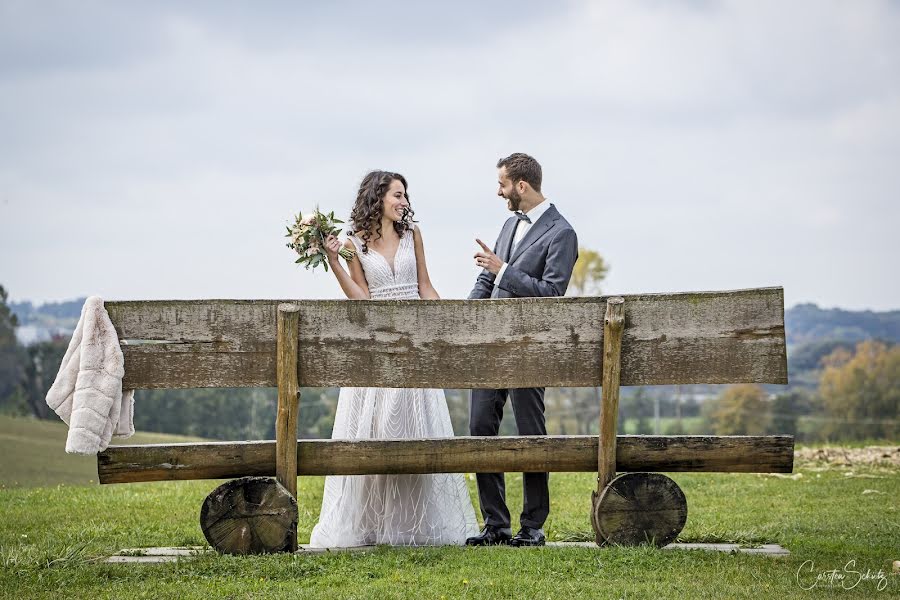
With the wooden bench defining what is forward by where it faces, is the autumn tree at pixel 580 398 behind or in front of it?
in front

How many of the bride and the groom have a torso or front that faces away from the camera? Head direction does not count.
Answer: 0

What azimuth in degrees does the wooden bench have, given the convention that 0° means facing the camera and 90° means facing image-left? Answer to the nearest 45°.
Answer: approximately 180°

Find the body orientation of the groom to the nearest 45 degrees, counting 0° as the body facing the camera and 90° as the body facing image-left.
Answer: approximately 45°

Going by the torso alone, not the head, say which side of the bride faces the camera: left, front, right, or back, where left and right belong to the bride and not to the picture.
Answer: front

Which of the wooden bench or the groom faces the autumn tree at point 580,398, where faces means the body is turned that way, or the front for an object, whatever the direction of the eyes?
the wooden bench

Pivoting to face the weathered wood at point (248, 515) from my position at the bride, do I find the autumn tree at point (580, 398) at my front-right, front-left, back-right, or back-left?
back-right

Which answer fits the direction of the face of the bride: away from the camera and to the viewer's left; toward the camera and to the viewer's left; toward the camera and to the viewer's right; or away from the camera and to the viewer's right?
toward the camera and to the viewer's right

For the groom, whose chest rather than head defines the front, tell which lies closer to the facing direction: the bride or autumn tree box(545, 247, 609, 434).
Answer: the bride

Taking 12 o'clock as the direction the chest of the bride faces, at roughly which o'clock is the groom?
The groom is roughly at 10 o'clock from the bride.

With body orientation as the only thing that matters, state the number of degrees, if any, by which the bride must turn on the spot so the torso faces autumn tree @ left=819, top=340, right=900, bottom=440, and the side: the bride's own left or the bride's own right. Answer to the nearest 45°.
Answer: approximately 135° to the bride's own left

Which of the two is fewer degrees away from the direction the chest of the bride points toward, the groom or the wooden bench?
the wooden bench
